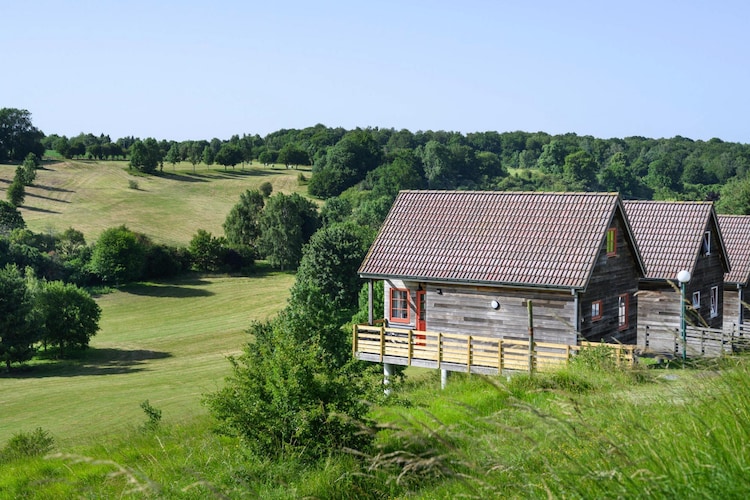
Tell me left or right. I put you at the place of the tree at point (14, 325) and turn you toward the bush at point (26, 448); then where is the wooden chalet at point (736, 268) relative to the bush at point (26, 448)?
left

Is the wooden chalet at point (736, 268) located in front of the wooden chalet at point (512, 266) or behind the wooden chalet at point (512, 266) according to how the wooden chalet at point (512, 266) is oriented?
behind

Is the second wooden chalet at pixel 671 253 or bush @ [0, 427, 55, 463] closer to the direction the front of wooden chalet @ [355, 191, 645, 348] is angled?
the bush

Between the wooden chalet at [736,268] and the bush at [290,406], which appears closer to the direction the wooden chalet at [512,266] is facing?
the bush

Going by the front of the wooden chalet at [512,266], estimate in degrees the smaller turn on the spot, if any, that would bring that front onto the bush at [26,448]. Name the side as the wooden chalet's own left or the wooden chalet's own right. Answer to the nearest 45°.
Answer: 0° — it already faces it

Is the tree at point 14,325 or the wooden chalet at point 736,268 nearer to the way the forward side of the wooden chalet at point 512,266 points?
the tree

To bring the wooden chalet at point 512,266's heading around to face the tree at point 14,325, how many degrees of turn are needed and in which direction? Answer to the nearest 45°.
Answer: approximately 90° to its right

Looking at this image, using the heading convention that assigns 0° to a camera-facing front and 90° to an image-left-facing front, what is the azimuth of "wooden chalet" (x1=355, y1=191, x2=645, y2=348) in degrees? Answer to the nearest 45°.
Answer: approximately 45°

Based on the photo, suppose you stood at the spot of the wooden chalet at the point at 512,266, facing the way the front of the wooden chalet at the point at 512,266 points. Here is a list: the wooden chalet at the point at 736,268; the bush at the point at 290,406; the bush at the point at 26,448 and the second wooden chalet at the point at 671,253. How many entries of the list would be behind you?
2

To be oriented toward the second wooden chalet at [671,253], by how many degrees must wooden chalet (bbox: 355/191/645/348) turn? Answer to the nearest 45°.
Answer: approximately 180°

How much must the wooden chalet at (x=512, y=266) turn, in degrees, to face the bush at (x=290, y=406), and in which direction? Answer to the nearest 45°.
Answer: approximately 45° to its left
